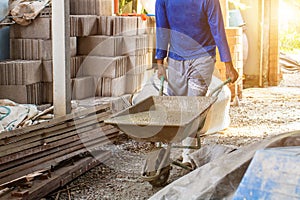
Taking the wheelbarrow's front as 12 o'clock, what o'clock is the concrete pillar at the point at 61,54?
The concrete pillar is roughly at 3 o'clock from the wheelbarrow.

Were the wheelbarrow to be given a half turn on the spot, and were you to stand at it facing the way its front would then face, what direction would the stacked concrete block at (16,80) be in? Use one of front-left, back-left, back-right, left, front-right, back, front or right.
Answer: left

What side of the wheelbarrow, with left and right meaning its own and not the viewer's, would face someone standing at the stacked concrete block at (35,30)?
right

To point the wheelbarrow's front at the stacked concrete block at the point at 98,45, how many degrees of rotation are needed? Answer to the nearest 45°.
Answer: approximately 135° to its right

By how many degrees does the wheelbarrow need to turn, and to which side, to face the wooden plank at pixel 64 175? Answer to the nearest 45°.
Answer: approximately 45° to its right

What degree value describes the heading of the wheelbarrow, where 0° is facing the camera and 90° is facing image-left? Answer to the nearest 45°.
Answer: approximately 45°

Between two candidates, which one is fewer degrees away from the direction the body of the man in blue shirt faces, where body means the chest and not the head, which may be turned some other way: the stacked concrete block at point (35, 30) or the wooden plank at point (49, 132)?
the wooden plank

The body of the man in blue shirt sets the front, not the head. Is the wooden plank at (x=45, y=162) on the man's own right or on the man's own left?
on the man's own right

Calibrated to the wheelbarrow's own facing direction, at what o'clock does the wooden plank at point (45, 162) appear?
The wooden plank is roughly at 2 o'clock from the wheelbarrow.

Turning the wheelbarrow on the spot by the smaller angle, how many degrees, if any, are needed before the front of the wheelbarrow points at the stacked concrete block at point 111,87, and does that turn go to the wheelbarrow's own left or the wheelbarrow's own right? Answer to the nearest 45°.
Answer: approximately 135° to the wheelbarrow's own right
